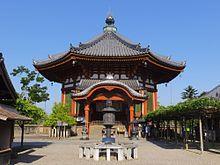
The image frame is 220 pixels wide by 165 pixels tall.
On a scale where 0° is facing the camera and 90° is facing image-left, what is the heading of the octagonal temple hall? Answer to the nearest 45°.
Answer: approximately 0°
